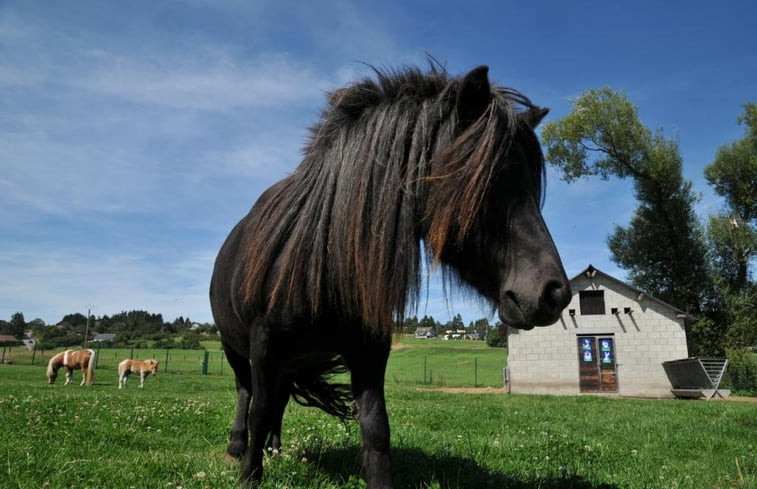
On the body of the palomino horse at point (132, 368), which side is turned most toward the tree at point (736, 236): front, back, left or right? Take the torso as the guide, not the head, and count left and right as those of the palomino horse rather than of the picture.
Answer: front

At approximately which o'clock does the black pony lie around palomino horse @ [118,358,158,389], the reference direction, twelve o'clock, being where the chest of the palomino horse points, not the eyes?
The black pony is roughly at 3 o'clock from the palomino horse.

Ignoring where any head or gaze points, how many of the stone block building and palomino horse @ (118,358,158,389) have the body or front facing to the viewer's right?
1

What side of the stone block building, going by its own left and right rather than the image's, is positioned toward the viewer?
front

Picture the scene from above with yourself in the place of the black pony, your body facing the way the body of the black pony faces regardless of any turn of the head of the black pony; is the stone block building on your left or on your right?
on your left

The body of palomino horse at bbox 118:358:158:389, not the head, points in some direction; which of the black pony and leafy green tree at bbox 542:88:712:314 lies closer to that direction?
the leafy green tree

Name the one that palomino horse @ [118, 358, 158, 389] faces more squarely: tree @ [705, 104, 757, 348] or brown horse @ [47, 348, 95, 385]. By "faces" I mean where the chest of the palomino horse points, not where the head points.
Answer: the tree

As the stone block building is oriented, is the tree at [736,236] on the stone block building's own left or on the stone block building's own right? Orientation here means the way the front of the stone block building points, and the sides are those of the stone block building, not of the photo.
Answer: on the stone block building's own left

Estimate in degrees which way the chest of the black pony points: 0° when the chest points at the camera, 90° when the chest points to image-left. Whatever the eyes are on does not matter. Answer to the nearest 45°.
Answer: approximately 315°

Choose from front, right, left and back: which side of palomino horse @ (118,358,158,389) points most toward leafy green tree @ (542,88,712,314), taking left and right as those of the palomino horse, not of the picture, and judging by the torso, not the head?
front

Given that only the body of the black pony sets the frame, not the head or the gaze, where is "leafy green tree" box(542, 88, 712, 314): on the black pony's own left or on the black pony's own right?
on the black pony's own left

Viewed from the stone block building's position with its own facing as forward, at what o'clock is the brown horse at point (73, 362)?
The brown horse is roughly at 2 o'clock from the stone block building.

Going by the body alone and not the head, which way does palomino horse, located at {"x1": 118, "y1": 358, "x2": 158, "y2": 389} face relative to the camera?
to the viewer's right
